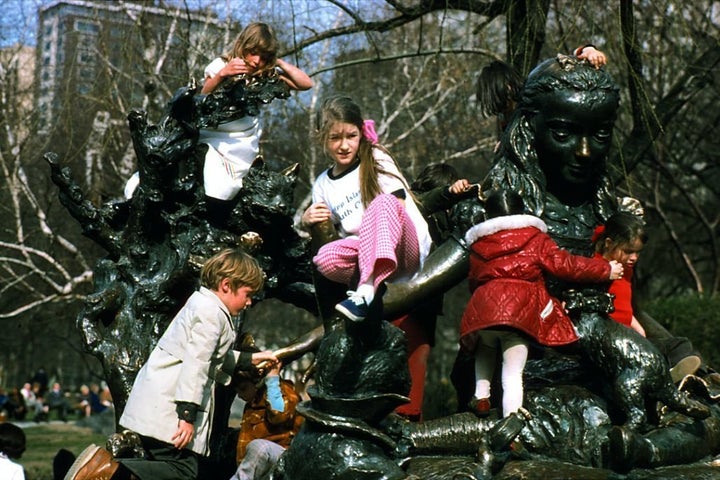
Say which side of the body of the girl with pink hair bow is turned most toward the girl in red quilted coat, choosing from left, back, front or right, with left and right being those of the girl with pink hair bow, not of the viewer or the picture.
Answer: left

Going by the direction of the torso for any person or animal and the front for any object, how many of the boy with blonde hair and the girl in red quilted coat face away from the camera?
1

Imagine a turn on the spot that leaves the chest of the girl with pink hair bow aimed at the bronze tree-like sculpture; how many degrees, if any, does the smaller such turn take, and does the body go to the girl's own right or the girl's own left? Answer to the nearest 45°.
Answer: approximately 90° to the girl's own right

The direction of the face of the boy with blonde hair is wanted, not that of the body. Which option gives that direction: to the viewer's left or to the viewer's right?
to the viewer's right

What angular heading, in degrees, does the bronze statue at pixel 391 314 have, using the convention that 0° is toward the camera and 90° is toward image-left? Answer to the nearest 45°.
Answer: approximately 0°

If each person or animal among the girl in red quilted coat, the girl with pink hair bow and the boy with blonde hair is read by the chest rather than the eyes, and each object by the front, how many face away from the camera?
1

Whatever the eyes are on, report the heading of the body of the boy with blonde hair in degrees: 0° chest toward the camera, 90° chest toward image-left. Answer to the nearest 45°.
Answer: approximately 270°

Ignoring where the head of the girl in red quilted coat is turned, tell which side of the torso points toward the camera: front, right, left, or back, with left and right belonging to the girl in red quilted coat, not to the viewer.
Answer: back

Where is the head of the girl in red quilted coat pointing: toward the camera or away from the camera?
away from the camera

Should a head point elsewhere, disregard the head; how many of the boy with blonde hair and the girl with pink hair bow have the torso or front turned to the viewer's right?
1
